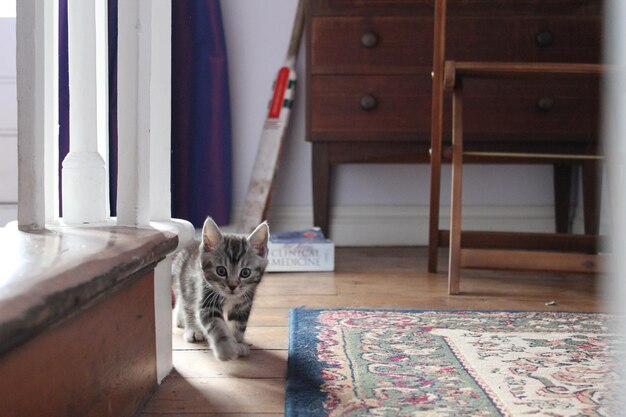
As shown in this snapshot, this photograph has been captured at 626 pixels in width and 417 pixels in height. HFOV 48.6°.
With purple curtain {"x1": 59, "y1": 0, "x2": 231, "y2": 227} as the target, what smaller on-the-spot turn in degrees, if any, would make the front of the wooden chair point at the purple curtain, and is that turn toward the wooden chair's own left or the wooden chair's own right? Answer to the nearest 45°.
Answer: approximately 135° to the wooden chair's own right

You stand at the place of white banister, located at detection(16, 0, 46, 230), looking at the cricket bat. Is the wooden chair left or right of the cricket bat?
right

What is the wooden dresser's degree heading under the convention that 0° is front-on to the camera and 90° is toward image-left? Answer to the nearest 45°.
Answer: approximately 0°

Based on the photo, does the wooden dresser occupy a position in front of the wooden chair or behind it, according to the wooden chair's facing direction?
behind
